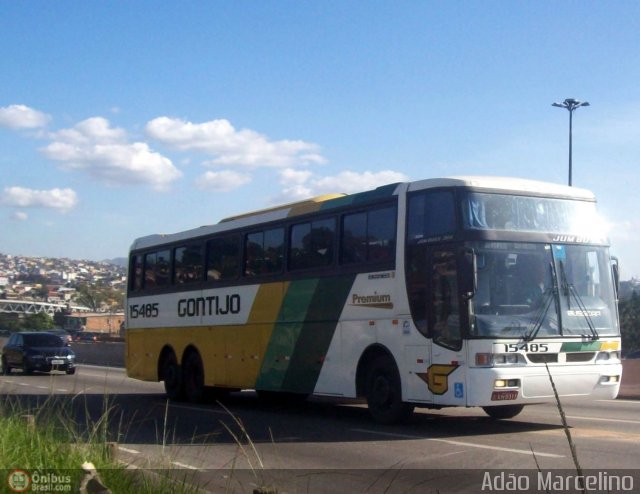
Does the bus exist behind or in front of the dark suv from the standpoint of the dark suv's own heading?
in front

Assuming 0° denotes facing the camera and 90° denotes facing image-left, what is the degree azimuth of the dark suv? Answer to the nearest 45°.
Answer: approximately 315°

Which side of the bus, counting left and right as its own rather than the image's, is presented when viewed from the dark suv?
back

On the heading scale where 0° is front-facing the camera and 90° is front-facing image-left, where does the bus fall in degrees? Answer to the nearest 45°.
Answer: approximately 315°
